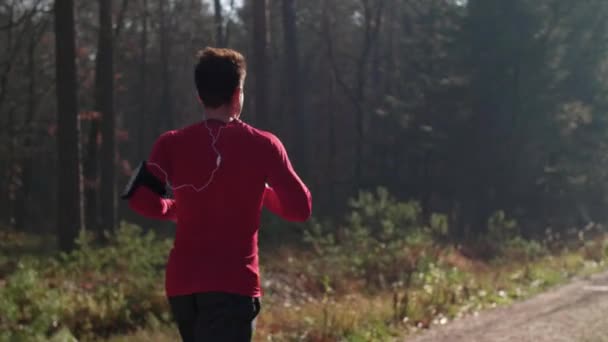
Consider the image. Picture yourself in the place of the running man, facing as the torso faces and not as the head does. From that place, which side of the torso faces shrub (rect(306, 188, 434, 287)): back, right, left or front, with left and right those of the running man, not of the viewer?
front

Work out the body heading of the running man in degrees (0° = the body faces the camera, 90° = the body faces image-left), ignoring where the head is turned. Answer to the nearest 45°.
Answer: approximately 180°

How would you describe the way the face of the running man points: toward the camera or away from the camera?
away from the camera
